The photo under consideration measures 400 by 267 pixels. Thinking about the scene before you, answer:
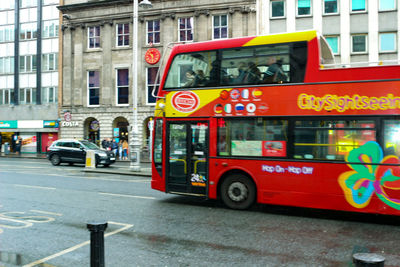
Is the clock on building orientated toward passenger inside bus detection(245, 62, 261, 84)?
yes

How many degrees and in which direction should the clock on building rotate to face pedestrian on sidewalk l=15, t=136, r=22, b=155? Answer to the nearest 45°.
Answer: approximately 135° to its right

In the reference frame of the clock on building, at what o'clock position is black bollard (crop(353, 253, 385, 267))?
The black bollard is roughly at 12 o'clock from the clock on building.

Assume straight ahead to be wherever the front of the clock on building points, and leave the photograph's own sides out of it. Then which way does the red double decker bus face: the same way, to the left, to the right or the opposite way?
to the right

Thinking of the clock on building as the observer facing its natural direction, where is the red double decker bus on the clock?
The red double decker bus is roughly at 12 o'clock from the clock on building.

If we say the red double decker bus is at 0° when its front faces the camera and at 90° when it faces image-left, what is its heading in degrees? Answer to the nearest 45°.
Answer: approximately 90°

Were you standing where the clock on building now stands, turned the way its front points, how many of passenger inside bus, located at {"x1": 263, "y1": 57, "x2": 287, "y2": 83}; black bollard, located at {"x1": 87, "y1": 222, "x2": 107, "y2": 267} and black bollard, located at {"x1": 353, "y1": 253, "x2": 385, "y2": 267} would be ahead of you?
3

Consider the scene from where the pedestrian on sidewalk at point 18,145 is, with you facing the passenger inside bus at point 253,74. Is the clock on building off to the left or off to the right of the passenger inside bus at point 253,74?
left

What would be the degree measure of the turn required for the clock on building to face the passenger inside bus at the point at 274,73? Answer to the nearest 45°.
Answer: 0° — it already faces them

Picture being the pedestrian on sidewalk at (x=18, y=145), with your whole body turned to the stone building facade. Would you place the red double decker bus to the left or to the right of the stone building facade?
right

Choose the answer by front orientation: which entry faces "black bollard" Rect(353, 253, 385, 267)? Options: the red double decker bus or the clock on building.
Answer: the clock on building

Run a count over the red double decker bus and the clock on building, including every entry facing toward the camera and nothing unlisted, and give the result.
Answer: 1
